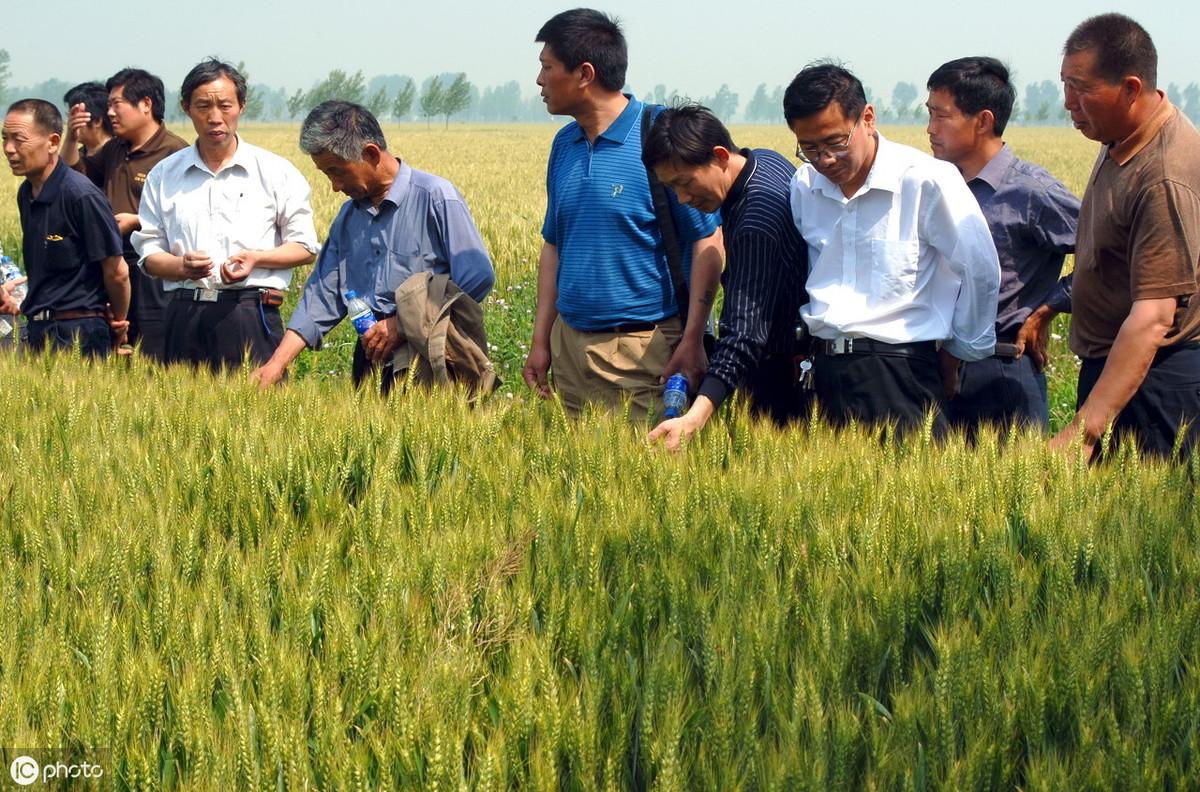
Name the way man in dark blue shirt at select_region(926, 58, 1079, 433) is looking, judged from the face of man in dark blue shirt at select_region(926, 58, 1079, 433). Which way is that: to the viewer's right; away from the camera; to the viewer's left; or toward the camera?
to the viewer's left

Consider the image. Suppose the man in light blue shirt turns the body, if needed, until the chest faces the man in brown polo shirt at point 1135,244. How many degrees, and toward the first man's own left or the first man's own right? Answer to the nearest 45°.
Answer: approximately 90° to the first man's own left

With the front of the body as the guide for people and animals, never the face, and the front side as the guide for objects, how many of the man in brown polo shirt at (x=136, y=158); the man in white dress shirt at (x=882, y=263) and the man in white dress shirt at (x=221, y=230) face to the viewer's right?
0

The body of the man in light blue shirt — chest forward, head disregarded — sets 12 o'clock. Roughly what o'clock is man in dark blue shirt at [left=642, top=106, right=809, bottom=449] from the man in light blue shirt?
The man in dark blue shirt is roughly at 9 o'clock from the man in light blue shirt.

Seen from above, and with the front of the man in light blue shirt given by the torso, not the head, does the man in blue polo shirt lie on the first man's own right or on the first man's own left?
on the first man's own left

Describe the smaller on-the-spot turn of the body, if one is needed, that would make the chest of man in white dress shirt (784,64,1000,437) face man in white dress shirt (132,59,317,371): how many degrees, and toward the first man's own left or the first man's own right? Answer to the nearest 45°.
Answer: approximately 90° to the first man's own right

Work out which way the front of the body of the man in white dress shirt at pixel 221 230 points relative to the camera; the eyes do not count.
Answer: toward the camera

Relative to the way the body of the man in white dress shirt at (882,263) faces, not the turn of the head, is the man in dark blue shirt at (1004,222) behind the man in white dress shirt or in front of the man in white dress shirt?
behind

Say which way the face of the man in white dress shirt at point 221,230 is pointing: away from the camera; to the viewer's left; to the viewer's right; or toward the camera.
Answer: toward the camera

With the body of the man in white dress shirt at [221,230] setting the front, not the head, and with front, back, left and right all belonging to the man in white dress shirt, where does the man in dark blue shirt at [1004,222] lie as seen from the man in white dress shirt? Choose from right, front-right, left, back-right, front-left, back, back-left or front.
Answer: front-left

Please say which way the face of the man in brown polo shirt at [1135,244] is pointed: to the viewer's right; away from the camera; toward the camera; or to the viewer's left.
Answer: to the viewer's left

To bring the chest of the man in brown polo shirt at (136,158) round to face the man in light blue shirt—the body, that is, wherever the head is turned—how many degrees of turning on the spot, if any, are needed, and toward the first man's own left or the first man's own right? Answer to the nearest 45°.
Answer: approximately 45° to the first man's own left

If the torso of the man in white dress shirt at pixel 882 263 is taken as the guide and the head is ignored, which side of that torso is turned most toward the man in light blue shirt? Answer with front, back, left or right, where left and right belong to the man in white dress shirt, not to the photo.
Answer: right

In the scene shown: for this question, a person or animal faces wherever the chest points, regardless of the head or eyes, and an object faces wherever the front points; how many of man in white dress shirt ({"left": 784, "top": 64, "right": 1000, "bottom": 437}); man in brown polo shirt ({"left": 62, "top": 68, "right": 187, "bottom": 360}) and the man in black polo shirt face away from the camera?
0

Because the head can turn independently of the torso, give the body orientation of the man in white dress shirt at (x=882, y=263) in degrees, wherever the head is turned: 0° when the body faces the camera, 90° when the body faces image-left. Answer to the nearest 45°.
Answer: approximately 45°
